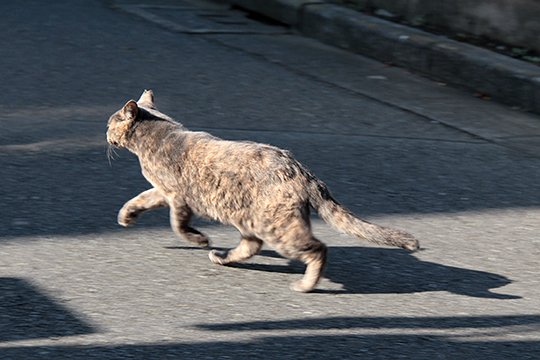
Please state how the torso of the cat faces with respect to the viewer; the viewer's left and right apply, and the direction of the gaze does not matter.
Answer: facing away from the viewer and to the left of the viewer

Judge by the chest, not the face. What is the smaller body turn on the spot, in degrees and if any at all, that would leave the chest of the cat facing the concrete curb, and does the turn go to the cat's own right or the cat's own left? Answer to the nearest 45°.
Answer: approximately 45° to the cat's own right
